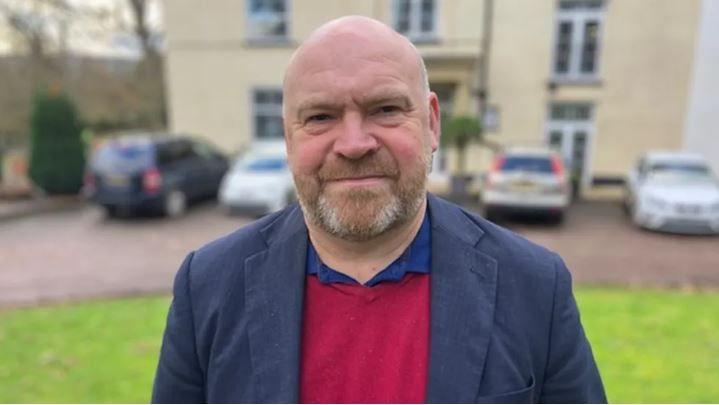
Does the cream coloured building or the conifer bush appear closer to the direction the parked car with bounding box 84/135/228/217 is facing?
the cream coloured building

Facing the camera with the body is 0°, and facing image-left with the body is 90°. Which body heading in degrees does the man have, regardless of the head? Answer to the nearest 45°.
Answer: approximately 0°

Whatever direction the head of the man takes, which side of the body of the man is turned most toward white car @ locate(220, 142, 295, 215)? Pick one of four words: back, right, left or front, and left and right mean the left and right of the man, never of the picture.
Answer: back

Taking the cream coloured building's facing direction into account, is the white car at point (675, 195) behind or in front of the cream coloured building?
in front

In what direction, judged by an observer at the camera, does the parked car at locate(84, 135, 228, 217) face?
facing away from the viewer and to the right of the viewer

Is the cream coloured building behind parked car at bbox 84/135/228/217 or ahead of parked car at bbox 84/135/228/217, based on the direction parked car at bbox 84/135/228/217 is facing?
ahead

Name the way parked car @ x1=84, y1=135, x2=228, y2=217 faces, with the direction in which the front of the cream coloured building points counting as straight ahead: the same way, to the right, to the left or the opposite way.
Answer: the opposite way

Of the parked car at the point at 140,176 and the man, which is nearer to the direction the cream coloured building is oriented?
the man

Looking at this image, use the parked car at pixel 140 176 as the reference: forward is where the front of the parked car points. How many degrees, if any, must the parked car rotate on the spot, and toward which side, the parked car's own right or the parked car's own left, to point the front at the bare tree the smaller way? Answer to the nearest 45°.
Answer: approximately 45° to the parked car's own left

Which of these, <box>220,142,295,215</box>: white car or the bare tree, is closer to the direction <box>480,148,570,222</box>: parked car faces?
the bare tree

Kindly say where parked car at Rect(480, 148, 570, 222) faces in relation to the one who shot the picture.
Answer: facing away from the viewer

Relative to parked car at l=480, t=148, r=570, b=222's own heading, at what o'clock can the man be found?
The man is roughly at 6 o'clock from the parked car.
